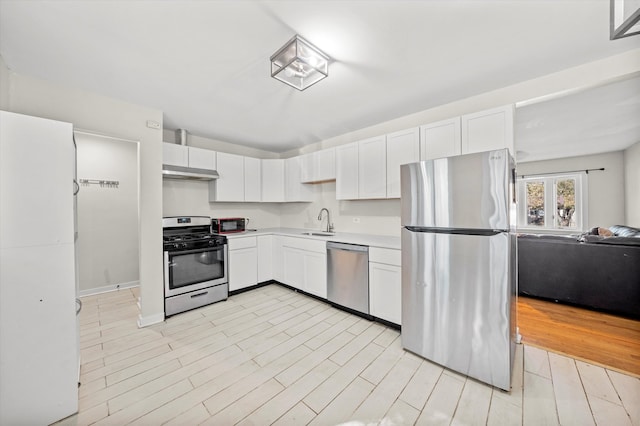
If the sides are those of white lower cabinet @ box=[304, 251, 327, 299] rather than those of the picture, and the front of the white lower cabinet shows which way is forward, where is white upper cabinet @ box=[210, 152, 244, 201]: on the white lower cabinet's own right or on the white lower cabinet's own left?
on the white lower cabinet's own right

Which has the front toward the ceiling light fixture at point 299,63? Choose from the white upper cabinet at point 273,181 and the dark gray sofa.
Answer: the white upper cabinet

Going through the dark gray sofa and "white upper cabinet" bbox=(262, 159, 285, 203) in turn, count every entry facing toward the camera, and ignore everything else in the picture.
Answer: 1

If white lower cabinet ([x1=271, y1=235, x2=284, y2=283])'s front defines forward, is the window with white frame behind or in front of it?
behind

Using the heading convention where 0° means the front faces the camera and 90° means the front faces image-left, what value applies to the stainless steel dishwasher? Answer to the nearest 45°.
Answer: approximately 45°

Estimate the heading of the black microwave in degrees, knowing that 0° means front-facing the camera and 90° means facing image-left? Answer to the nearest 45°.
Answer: approximately 315°
